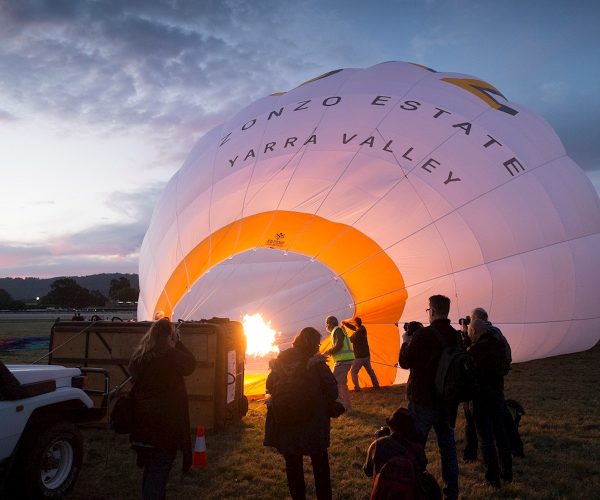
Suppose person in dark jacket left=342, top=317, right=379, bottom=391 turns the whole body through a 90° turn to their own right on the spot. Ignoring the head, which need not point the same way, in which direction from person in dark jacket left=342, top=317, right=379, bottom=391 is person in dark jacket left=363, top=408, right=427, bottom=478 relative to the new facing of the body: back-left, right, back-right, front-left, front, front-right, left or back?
back

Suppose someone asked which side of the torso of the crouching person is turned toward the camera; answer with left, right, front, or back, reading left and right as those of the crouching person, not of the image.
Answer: back

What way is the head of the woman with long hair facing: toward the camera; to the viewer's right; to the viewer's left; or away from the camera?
away from the camera

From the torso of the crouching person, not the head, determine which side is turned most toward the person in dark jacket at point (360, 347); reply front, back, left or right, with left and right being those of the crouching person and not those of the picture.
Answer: front

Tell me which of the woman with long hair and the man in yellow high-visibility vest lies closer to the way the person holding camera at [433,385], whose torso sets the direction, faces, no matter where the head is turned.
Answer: the man in yellow high-visibility vest

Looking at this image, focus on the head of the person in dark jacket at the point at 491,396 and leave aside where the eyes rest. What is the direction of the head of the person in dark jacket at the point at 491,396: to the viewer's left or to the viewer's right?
to the viewer's left

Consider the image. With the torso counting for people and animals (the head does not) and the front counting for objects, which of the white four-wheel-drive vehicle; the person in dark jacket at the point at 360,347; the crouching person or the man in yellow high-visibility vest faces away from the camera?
the crouching person

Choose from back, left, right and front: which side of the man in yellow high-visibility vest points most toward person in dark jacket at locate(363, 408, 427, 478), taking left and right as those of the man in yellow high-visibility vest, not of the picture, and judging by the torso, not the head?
left

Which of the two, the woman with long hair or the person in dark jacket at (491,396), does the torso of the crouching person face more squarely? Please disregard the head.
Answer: the person in dark jacket

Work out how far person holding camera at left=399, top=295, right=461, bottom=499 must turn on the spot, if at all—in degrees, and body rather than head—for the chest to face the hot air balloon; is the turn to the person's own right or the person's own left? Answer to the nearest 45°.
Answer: approximately 45° to the person's own right

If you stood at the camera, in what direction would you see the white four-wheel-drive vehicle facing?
facing to the right of the viewer

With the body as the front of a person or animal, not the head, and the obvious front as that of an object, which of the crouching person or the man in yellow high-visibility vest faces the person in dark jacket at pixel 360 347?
the crouching person

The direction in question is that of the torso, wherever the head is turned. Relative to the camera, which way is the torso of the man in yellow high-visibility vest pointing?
to the viewer's left
